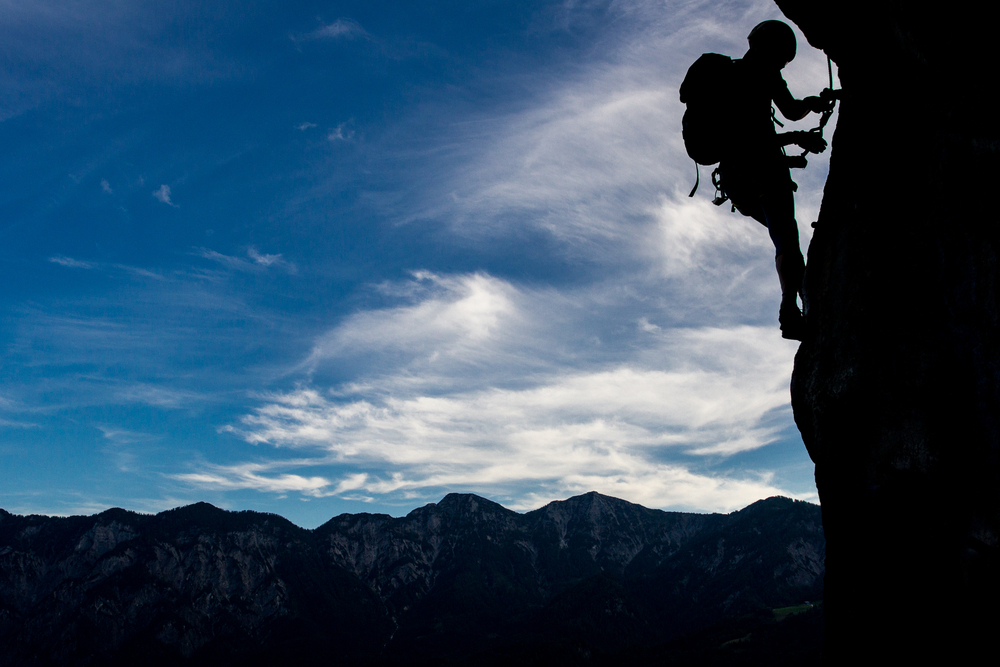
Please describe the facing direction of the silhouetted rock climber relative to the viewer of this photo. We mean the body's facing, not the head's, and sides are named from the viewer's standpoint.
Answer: facing to the right of the viewer
